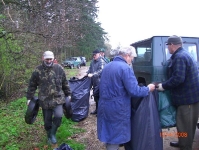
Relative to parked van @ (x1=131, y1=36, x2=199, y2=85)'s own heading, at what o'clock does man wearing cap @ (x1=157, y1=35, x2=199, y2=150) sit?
The man wearing cap is roughly at 7 o'clock from the parked van.

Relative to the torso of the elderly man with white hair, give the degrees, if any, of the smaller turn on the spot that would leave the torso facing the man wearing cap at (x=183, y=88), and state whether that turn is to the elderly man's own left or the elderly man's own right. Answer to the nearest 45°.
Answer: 0° — they already face them

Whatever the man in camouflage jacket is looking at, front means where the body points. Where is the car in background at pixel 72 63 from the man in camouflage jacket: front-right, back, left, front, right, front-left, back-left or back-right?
back

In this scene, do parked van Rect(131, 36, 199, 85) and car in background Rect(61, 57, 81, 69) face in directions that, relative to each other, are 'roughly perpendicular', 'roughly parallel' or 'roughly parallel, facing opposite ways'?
roughly perpendicular

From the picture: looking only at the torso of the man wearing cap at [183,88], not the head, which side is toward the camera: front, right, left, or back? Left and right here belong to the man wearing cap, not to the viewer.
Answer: left

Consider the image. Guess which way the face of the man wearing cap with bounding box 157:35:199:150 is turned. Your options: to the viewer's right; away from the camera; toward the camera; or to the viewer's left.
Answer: to the viewer's left

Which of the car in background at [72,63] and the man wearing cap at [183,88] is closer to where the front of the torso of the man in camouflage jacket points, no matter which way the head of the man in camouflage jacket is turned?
the man wearing cap

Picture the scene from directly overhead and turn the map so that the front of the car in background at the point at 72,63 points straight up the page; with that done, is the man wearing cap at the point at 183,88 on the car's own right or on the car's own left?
on the car's own left

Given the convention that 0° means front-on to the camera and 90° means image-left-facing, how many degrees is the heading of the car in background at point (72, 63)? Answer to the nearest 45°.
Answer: approximately 45°

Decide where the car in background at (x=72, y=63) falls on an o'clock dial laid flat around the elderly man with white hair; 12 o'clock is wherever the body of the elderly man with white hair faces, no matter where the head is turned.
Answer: The car in background is roughly at 10 o'clock from the elderly man with white hair.

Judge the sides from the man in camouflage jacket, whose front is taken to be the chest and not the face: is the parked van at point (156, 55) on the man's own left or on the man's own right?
on the man's own left

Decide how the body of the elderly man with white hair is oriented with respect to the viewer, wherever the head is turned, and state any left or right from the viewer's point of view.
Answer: facing away from the viewer and to the right of the viewer

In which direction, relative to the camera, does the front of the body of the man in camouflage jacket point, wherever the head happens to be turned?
toward the camera

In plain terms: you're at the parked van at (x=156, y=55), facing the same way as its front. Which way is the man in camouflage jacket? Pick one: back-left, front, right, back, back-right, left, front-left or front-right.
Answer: left
